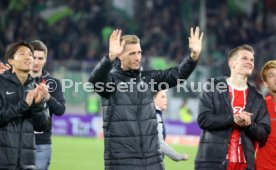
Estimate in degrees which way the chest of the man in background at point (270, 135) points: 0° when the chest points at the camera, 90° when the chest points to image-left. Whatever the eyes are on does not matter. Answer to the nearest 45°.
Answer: approximately 315°

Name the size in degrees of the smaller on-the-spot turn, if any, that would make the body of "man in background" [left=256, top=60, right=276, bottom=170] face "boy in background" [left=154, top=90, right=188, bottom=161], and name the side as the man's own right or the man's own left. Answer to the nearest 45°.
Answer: approximately 135° to the man's own right

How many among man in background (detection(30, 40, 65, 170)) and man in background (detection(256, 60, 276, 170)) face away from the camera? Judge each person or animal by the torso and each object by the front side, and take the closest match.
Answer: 0

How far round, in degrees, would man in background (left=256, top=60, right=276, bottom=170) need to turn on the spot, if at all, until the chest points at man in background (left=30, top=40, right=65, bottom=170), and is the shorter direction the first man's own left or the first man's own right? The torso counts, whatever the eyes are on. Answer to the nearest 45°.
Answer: approximately 135° to the first man's own right

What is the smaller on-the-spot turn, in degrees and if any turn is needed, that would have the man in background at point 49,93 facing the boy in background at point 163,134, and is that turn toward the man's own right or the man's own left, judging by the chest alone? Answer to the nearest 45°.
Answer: approximately 90° to the man's own left

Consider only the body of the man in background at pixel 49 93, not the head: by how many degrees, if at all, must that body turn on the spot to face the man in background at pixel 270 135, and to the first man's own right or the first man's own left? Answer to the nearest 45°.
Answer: approximately 90° to the first man's own left

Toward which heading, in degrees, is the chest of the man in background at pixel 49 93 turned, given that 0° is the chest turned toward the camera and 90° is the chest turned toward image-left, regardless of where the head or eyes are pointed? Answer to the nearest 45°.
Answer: approximately 45°
